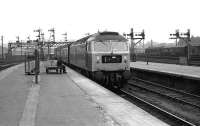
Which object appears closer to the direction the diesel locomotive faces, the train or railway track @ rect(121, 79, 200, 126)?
the railway track

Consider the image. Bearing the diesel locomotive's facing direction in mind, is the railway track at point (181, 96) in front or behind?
in front

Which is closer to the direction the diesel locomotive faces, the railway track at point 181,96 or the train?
the railway track

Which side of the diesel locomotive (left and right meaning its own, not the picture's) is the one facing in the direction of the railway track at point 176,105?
front

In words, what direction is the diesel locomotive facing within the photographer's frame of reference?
facing the viewer and to the right of the viewer
